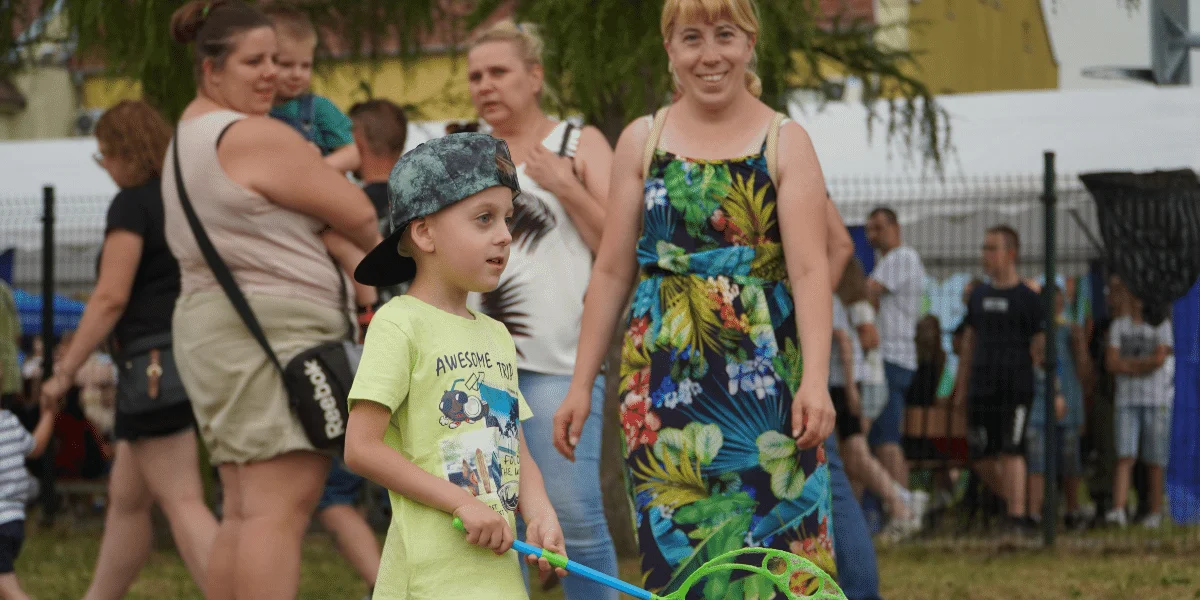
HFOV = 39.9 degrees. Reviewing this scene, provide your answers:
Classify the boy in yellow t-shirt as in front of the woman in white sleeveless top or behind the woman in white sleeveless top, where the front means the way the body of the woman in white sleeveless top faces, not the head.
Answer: in front

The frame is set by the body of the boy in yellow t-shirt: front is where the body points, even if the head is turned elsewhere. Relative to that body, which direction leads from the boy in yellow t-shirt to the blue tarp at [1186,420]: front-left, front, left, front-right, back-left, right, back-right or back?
left

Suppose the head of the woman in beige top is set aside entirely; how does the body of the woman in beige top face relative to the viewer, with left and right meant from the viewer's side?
facing to the right of the viewer

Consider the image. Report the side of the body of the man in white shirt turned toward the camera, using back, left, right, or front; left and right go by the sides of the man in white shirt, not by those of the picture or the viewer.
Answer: left

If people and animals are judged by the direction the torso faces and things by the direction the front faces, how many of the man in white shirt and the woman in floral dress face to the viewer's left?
1

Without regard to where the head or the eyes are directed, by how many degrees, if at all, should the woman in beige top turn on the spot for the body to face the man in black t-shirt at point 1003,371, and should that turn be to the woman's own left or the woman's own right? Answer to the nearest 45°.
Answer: approximately 45° to the woman's own left

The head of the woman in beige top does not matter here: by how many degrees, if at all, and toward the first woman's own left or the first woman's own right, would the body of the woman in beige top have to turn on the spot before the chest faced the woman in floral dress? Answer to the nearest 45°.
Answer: approximately 45° to the first woman's own right

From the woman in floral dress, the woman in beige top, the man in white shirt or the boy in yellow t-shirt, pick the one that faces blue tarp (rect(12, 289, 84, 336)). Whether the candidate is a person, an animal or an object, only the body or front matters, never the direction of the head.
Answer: the man in white shirt

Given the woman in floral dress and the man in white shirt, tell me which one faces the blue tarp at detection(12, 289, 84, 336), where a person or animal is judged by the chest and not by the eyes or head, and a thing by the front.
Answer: the man in white shirt

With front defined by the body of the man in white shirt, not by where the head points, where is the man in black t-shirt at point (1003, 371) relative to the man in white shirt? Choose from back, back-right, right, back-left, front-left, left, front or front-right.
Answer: back
